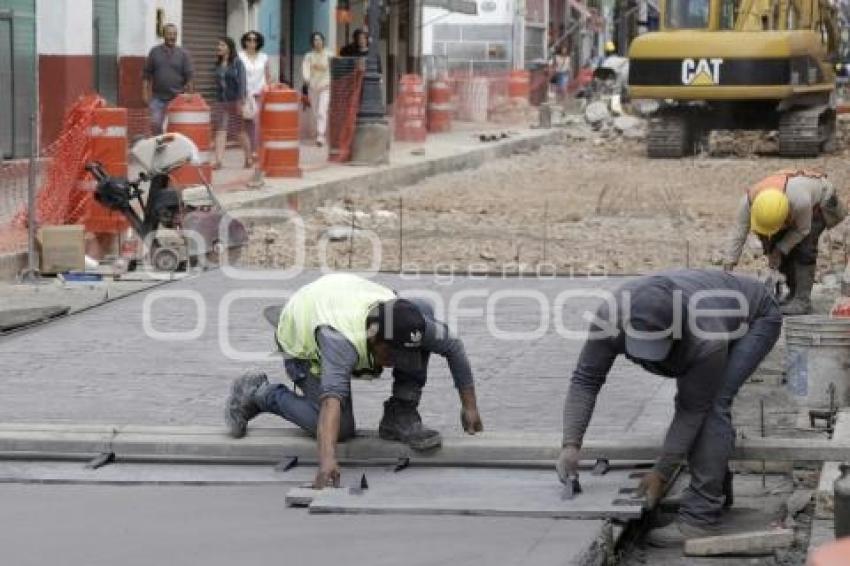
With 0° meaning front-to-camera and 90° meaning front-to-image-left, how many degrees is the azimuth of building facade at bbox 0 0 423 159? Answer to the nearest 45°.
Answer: approximately 315°

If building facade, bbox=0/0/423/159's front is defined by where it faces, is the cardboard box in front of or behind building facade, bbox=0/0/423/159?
in front

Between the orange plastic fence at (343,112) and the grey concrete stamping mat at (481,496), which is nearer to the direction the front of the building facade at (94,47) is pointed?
the grey concrete stamping mat

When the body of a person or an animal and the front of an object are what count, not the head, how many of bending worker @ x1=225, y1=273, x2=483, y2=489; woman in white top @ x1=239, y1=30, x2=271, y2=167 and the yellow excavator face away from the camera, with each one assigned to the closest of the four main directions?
1

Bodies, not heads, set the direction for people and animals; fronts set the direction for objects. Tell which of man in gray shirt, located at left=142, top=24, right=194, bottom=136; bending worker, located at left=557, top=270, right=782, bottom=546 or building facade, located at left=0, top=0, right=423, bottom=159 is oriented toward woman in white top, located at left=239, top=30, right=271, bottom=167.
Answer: the building facade

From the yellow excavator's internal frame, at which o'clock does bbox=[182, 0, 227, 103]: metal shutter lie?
The metal shutter is roughly at 9 o'clock from the yellow excavator.

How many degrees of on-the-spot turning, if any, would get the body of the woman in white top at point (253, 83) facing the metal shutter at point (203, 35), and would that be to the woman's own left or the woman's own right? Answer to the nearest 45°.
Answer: approximately 180°

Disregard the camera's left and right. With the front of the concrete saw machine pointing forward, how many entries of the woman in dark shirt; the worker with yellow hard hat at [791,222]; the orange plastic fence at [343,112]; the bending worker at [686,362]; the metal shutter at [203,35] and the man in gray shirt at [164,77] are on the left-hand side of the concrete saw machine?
4

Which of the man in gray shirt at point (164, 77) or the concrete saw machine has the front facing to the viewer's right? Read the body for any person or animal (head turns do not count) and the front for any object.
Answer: the concrete saw machine
